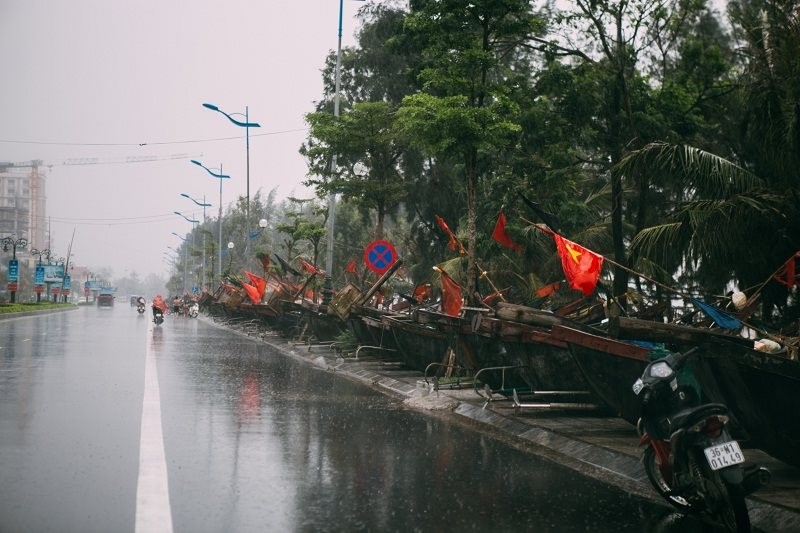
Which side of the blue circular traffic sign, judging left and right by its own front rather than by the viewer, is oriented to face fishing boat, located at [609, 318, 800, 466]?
front

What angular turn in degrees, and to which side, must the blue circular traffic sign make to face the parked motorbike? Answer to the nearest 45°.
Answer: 0° — it already faces it

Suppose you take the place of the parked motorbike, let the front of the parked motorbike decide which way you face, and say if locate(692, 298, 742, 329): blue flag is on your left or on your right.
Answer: on your right

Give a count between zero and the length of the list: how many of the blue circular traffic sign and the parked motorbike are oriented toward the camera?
1

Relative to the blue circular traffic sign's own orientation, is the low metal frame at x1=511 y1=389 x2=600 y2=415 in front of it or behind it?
in front

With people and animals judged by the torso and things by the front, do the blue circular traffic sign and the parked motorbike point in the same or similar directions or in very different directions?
very different directions

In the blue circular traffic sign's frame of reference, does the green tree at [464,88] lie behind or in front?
in front

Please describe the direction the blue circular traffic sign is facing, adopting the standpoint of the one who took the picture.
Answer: facing the viewer

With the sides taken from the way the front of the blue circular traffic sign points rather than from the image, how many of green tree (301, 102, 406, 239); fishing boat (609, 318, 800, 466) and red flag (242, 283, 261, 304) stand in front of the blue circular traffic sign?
1

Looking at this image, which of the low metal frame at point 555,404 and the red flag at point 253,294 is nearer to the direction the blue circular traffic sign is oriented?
the low metal frame

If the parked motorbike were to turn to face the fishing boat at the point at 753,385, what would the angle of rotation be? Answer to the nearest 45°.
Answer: approximately 45° to its right

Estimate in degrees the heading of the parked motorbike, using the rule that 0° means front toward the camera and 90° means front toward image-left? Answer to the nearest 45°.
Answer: approximately 135°

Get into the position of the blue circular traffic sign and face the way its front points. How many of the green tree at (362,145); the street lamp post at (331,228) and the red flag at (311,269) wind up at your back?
3

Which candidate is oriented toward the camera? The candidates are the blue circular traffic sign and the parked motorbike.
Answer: the blue circular traffic sign

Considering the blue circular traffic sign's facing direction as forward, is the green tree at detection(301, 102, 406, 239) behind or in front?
behind
